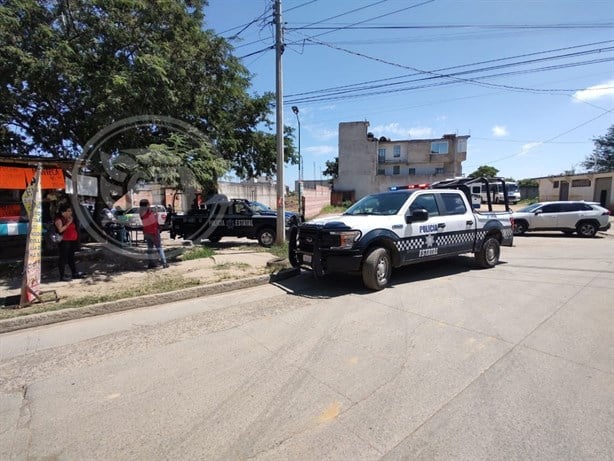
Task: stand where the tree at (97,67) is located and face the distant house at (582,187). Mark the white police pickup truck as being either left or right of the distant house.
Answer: right

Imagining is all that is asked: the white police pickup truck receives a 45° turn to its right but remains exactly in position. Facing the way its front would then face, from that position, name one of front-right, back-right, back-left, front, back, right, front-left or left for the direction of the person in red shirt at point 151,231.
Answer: front

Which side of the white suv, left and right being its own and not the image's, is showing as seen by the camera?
left

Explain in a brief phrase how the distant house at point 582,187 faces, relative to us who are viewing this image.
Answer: facing the viewer and to the left of the viewer

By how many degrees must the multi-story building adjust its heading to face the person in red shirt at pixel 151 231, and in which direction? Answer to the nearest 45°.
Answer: approximately 45° to its right

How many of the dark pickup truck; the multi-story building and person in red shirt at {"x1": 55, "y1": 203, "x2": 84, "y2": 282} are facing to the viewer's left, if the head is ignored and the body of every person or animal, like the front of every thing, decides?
0

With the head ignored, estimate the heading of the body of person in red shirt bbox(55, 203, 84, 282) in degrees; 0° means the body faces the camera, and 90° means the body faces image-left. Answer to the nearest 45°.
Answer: approximately 315°

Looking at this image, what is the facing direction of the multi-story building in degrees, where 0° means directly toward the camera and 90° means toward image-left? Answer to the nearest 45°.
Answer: approximately 315°
